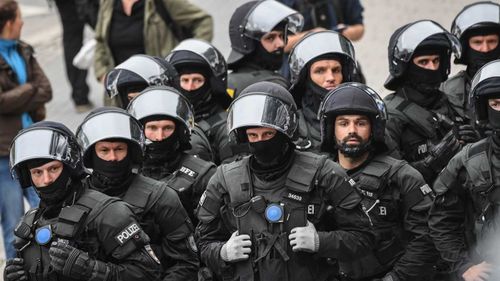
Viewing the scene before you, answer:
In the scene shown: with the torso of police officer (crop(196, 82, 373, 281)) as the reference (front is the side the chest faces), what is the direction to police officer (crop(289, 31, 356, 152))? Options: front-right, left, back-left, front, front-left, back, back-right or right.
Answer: back

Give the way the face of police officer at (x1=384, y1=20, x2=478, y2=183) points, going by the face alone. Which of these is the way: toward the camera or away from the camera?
toward the camera

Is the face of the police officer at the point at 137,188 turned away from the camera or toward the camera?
toward the camera

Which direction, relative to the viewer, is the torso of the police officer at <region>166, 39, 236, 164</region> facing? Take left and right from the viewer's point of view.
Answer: facing the viewer and to the left of the viewer

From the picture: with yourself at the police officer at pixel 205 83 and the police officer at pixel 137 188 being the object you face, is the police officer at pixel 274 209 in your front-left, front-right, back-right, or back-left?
front-left

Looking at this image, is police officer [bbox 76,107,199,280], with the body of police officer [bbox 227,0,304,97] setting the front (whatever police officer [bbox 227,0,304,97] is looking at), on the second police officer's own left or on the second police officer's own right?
on the second police officer's own right

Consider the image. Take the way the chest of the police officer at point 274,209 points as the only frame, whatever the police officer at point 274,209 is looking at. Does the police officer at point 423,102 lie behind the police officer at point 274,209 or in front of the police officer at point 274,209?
behind

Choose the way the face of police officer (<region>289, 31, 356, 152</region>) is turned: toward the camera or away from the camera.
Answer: toward the camera

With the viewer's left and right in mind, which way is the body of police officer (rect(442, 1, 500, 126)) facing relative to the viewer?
facing the viewer

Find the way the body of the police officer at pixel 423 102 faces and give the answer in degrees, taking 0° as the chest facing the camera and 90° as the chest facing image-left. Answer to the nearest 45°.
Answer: approximately 315°

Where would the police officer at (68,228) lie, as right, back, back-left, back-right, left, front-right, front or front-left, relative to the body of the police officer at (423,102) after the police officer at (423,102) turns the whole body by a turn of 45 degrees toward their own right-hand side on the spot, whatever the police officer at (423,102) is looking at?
front-right

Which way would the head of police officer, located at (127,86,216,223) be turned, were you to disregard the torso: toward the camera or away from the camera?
toward the camera

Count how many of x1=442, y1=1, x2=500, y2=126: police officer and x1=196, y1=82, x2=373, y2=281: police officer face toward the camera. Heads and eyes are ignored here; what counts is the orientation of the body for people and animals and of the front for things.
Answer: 2

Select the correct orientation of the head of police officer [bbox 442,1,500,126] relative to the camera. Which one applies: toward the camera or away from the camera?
toward the camera

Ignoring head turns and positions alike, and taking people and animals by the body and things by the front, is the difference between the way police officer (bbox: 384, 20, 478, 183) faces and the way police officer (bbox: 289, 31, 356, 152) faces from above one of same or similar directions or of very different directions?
same or similar directions

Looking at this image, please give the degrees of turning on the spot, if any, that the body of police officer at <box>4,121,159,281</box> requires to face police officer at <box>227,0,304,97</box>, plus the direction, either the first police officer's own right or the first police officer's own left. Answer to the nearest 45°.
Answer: approximately 180°
